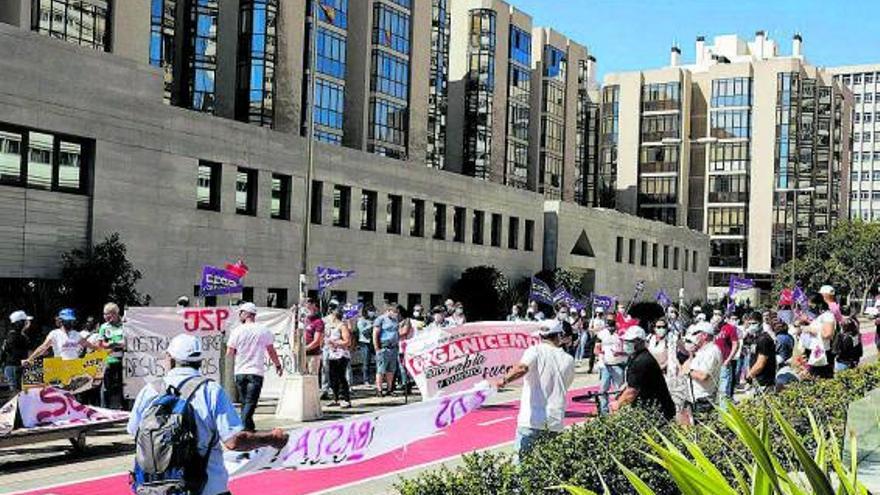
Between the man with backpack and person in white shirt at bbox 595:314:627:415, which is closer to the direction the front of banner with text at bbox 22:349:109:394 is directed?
the man with backpack

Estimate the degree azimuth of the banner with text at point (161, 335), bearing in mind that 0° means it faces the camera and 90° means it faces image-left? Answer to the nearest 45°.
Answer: approximately 0°

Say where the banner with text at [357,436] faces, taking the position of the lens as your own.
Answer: facing away from the viewer and to the left of the viewer

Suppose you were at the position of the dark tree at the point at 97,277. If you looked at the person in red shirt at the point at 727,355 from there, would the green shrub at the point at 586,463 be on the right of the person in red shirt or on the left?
right

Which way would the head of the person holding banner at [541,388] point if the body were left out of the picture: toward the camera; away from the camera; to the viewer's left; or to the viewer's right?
to the viewer's left

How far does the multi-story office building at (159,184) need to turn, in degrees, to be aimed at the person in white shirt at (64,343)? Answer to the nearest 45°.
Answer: approximately 45° to its right
